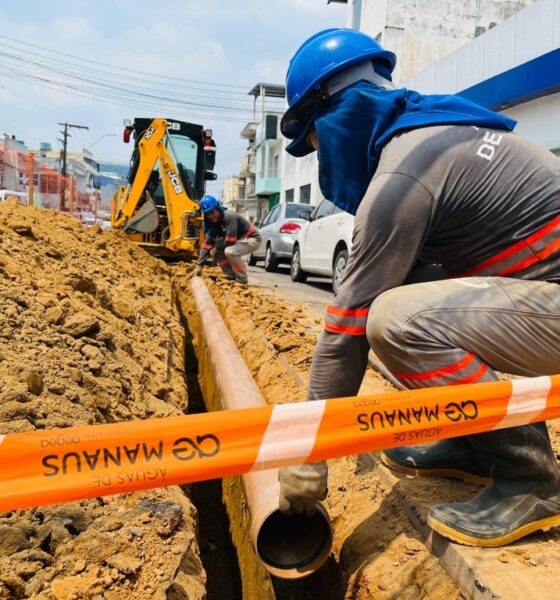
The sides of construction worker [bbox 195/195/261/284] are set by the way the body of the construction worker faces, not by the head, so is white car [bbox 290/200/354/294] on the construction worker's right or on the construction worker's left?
on the construction worker's left

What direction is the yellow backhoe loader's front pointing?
away from the camera

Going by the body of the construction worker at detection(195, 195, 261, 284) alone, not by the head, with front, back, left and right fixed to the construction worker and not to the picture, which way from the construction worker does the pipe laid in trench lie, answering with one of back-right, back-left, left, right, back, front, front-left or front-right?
front-left

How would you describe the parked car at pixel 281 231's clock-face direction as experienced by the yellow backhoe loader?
The parked car is roughly at 2 o'clock from the yellow backhoe loader.

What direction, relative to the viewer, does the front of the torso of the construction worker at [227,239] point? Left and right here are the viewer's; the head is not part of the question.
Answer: facing the viewer and to the left of the viewer

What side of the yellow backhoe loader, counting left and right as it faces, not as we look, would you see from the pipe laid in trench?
back

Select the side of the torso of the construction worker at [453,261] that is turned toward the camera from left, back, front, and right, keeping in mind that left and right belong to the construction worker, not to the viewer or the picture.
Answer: left

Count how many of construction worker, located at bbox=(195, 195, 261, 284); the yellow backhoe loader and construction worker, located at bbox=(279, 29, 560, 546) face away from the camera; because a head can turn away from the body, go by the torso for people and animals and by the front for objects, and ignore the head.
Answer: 1
